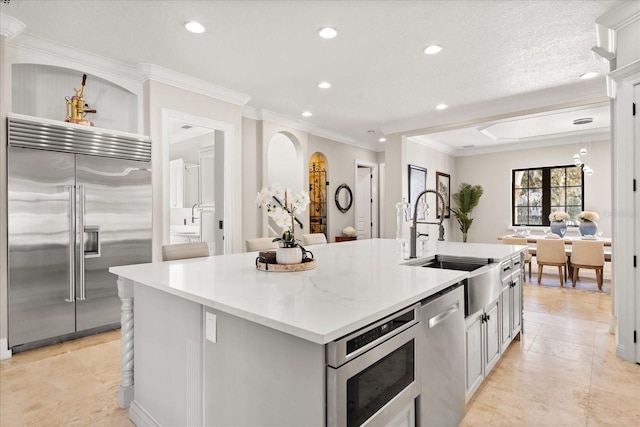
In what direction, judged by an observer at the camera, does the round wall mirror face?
facing the viewer and to the right of the viewer

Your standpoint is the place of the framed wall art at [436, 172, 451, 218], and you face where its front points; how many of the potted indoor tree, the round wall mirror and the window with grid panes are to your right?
1

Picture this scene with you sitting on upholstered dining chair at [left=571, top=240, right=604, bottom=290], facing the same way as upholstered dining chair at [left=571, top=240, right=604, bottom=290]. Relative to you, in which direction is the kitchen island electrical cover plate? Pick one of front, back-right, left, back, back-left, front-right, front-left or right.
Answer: back

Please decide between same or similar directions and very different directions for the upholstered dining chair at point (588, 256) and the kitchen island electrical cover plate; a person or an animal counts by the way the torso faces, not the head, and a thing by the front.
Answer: very different directions

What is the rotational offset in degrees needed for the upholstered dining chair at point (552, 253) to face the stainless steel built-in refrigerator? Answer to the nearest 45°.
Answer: approximately 135° to its left

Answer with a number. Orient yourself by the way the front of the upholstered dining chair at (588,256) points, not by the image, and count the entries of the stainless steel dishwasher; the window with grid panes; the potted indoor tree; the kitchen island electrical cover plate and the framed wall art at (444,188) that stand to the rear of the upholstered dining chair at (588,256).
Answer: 2

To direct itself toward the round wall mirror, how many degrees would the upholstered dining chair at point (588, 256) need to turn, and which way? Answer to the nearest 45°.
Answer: approximately 90° to its left

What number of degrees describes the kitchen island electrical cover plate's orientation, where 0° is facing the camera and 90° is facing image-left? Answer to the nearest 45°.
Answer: approximately 45°

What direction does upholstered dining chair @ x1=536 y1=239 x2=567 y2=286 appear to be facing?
away from the camera

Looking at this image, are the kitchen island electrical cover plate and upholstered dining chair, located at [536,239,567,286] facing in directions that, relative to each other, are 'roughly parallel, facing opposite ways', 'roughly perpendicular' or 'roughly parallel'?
roughly parallel, facing opposite ways

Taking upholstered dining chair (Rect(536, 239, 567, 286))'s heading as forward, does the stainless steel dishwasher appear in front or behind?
behind

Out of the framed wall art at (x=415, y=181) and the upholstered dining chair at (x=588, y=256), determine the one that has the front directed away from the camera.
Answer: the upholstered dining chair

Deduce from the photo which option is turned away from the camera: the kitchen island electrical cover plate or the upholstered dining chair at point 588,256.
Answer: the upholstered dining chair

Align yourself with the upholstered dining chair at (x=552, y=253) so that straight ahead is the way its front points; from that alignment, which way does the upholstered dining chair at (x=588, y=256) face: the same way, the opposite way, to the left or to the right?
the same way

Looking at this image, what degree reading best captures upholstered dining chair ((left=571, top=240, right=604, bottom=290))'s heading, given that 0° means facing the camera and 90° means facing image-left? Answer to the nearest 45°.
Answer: approximately 180°

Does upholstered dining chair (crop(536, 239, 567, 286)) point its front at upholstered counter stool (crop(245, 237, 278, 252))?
no

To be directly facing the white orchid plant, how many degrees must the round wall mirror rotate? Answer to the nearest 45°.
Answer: approximately 45° to its right

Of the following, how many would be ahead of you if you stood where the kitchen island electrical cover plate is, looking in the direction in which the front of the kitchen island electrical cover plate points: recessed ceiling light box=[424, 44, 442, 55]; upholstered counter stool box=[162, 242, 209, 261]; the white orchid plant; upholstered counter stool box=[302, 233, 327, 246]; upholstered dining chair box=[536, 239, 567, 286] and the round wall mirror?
0

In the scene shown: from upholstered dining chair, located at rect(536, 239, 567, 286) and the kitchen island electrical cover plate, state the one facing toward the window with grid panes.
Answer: the upholstered dining chair
